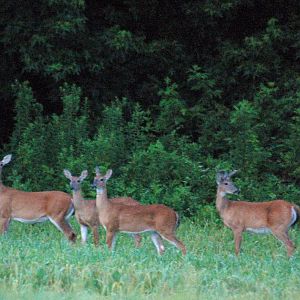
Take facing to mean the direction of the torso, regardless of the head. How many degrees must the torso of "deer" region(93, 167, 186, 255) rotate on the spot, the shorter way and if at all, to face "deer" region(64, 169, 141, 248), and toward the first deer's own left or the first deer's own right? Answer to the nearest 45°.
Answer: approximately 45° to the first deer's own right

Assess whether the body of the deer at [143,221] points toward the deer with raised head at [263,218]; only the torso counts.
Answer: no

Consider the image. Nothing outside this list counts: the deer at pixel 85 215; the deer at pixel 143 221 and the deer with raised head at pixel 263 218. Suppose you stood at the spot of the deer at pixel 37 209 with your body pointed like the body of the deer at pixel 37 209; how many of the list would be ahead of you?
0

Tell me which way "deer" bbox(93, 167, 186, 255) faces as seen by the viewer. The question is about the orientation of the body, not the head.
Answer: to the viewer's left

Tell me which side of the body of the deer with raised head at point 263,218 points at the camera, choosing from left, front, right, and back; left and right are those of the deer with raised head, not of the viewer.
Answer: left

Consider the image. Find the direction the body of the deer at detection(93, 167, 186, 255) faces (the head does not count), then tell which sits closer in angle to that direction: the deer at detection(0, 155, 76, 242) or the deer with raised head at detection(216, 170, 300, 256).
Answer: the deer

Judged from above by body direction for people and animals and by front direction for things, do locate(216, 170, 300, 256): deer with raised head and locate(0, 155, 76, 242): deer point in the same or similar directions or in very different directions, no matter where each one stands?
same or similar directions

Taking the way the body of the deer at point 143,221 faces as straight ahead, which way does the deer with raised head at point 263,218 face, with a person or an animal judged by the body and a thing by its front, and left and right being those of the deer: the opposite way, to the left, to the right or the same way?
the same way

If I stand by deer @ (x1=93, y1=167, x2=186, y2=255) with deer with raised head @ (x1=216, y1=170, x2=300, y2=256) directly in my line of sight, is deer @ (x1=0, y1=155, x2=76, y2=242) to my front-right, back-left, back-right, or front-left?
back-left

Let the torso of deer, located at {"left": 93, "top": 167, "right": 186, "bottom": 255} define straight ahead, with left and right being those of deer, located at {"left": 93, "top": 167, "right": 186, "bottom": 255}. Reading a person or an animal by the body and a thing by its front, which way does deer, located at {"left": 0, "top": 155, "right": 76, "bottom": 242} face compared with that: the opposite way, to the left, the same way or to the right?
the same way

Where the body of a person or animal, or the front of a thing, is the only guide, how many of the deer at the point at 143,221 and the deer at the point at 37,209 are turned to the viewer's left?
2

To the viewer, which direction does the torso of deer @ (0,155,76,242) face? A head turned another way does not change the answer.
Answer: to the viewer's left
